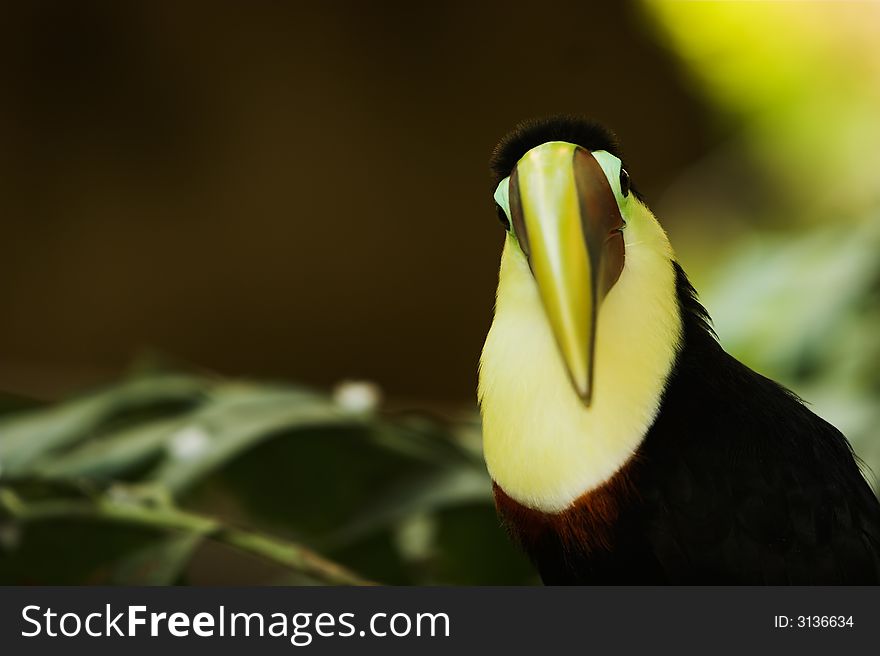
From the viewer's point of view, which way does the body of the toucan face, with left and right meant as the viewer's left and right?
facing the viewer and to the left of the viewer
